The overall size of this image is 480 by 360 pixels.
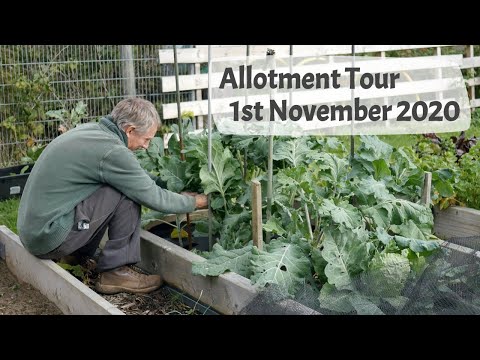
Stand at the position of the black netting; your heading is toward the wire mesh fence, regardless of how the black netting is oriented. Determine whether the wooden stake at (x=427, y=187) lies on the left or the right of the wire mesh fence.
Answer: right

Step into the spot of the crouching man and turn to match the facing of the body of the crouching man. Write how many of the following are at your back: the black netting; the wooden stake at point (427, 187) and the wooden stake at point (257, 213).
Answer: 0

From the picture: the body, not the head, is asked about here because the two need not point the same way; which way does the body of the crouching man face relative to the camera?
to the viewer's right

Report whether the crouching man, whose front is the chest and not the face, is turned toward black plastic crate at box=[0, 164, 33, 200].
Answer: no

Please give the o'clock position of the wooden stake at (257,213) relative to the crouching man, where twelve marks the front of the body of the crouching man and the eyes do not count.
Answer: The wooden stake is roughly at 1 o'clock from the crouching man.

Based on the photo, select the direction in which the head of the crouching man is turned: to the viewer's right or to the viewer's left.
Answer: to the viewer's right

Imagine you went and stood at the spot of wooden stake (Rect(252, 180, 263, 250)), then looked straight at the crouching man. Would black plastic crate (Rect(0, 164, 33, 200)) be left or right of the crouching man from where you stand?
right

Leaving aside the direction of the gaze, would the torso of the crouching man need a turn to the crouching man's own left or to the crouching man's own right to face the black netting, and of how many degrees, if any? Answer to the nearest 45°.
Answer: approximately 45° to the crouching man's own right

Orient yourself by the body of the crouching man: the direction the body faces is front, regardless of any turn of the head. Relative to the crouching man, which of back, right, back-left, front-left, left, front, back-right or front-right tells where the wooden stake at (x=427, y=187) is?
front
